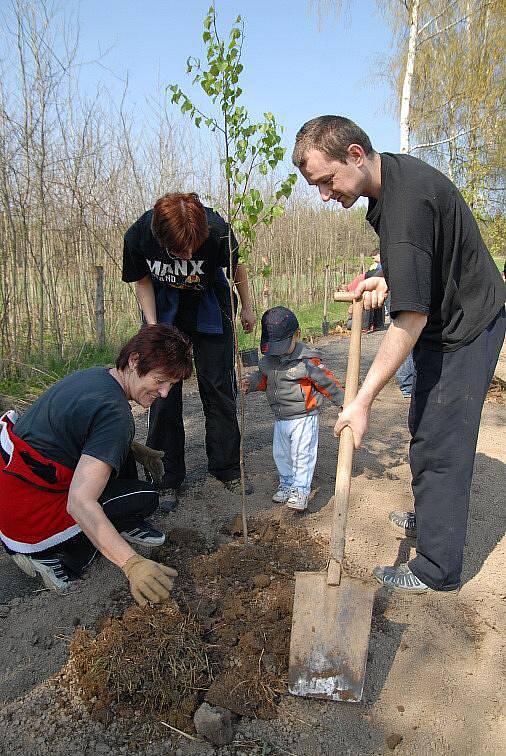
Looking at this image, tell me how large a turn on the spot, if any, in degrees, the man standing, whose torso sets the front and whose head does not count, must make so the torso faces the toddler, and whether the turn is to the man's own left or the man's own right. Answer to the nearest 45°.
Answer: approximately 45° to the man's own right

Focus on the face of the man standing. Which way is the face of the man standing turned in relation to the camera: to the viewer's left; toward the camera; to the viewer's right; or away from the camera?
to the viewer's left

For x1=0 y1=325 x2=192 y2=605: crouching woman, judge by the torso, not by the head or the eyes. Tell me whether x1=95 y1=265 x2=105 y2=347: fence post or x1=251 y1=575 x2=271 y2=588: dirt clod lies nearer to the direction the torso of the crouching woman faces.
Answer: the dirt clod

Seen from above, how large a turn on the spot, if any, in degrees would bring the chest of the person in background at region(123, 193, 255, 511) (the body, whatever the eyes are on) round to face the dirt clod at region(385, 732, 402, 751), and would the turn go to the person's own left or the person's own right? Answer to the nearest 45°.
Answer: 0° — they already face it

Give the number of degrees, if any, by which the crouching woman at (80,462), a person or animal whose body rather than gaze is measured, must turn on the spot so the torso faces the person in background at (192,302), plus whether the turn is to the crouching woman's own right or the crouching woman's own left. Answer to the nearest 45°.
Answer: approximately 45° to the crouching woman's own left

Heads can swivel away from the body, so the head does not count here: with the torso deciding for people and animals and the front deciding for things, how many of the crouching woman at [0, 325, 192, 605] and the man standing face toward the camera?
0

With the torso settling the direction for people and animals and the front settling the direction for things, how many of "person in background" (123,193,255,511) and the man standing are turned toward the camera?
1

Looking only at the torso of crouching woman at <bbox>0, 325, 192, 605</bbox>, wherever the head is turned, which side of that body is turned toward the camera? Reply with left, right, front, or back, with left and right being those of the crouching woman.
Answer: right

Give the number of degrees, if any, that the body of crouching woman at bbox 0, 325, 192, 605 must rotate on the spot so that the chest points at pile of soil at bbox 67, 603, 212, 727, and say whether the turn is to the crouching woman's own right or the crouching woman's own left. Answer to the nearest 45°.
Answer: approximately 90° to the crouching woman's own right

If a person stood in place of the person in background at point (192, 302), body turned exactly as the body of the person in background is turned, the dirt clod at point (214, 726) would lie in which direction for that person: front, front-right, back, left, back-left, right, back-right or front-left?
front

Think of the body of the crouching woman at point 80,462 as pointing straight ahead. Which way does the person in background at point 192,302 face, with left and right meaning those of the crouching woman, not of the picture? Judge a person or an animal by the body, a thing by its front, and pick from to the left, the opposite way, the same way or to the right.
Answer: to the right

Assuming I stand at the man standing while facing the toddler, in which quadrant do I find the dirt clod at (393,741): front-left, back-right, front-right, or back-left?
back-left

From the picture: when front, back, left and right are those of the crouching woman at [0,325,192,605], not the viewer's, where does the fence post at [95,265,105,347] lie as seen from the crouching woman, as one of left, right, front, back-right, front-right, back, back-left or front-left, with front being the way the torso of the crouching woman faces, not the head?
left

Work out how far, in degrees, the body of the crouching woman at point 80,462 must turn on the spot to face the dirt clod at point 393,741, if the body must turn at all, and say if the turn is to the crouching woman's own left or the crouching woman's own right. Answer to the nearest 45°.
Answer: approximately 45° to the crouching woman's own right

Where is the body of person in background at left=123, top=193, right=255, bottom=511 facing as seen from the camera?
toward the camera

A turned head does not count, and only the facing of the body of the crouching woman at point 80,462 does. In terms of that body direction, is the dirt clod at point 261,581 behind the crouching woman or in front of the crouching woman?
in front

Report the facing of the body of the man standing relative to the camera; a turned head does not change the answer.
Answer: to the viewer's left

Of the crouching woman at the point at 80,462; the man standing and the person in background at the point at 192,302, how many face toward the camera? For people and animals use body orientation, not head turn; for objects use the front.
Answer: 1

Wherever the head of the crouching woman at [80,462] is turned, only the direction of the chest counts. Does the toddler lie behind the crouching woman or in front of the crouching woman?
in front

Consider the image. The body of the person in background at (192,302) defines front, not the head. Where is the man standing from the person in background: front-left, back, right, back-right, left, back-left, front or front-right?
front-left
